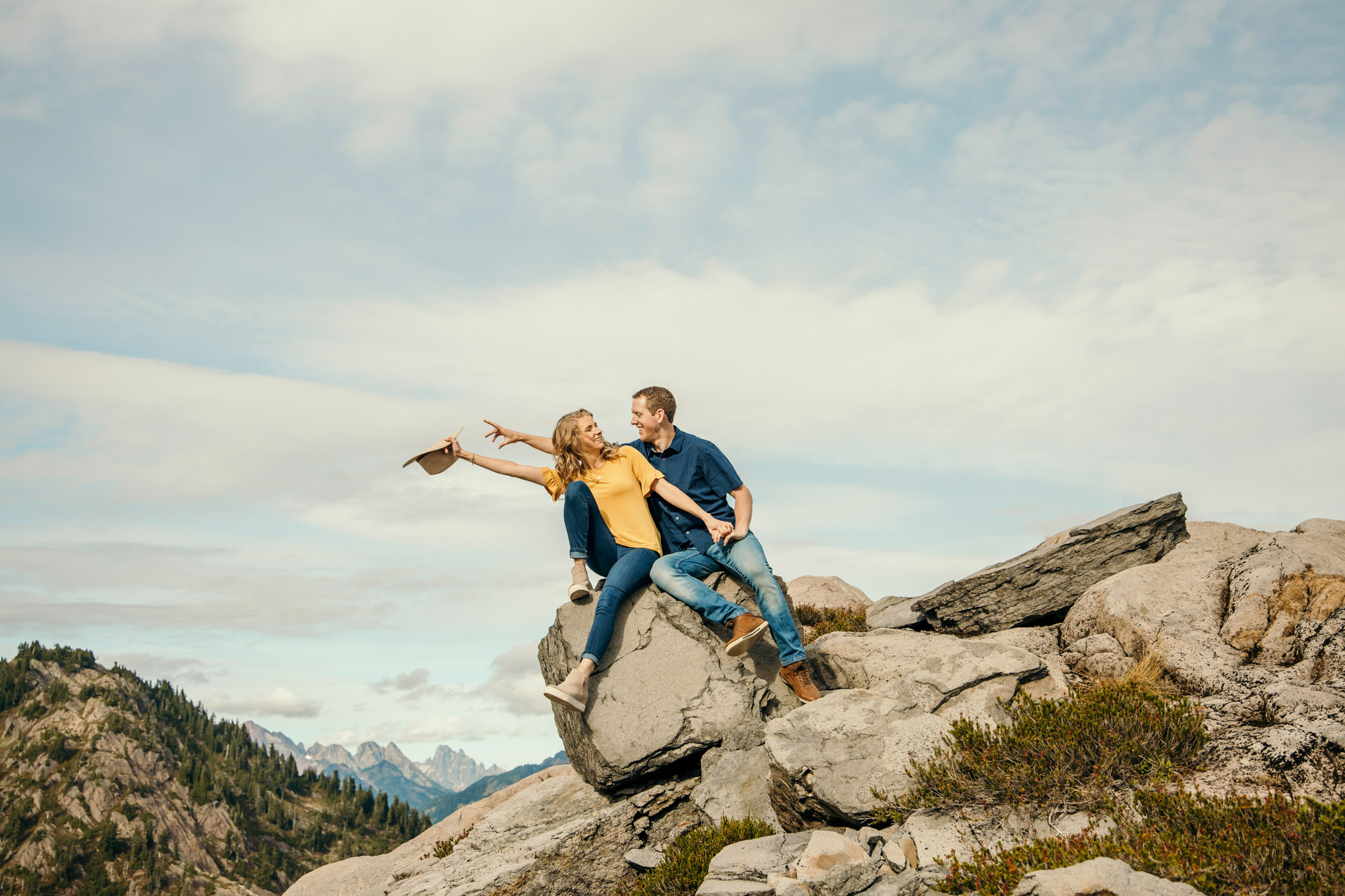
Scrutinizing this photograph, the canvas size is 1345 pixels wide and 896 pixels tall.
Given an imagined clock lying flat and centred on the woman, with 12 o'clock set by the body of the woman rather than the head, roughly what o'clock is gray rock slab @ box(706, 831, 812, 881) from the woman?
The gray rock slab is roughly at 10 o'clock from the woman.

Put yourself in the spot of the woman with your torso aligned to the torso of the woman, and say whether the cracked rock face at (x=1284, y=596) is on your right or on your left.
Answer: on your left

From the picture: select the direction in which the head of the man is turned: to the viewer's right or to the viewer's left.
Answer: to the viewer's left

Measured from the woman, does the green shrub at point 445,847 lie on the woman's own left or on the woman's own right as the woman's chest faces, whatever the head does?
on the woman's own right

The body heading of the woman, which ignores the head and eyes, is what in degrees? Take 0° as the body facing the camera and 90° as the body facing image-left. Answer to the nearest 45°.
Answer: approximately 45°

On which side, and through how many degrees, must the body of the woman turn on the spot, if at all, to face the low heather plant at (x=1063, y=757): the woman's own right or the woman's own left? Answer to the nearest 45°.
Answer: approximately 90° to the woman's own left

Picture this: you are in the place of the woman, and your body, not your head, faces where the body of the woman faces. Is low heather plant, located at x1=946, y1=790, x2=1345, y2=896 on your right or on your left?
on your left
